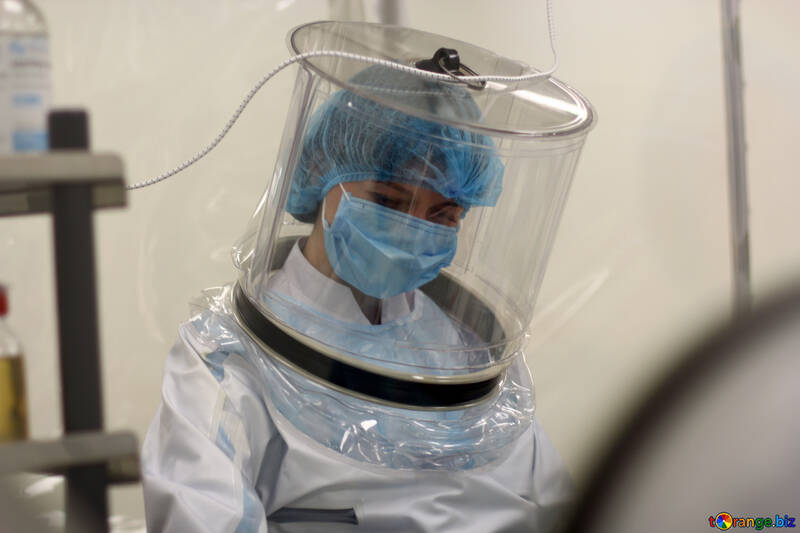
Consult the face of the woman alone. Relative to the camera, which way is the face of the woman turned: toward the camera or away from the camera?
toward the camera

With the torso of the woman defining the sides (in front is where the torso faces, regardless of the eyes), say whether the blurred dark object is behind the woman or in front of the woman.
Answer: in front

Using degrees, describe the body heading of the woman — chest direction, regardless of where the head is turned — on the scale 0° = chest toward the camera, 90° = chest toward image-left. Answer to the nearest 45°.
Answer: approximately 315°
